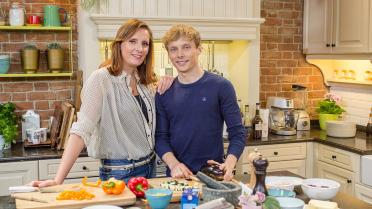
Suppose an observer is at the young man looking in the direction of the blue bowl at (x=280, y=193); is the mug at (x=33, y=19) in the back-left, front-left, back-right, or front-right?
back-right

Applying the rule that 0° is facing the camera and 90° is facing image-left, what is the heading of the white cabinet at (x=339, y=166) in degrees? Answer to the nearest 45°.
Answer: approximately 45°

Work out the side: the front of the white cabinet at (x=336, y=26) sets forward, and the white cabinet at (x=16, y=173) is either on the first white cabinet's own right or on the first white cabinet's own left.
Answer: on the first white cabinet's own right

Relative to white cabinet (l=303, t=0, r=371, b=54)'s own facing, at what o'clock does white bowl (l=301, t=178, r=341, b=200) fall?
The white bowl is roughly at 12 o'clock from the white cabinet.

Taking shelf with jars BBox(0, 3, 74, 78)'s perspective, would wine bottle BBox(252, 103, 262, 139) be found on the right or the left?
on its left

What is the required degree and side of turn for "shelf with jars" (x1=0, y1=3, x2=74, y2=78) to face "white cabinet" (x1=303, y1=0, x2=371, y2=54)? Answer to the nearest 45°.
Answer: approximately 90° to its left

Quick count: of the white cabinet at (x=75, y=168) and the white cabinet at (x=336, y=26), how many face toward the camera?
2

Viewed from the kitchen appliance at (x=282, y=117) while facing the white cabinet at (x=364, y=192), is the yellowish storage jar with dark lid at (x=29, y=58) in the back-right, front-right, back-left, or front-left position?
back-right

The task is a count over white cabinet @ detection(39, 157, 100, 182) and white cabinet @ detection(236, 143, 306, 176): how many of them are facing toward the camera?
2
